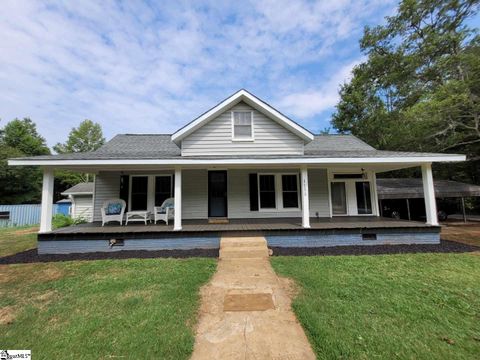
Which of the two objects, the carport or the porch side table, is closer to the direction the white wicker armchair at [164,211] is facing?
the porch side table

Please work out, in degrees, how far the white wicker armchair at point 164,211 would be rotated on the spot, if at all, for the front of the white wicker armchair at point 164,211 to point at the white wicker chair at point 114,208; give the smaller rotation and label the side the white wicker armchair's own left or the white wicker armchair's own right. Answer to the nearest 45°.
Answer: approximately 45° to the white wicker armchair's own right

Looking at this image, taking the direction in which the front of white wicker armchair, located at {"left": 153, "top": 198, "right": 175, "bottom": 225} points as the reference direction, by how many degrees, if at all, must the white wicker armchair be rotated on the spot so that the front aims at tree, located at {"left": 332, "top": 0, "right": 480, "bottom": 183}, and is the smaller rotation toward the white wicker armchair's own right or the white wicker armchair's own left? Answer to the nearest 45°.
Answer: approximately 135° to the white wicker armchair's own left

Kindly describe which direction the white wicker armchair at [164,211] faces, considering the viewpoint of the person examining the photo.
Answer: facing the viewer and to the left of the viewer

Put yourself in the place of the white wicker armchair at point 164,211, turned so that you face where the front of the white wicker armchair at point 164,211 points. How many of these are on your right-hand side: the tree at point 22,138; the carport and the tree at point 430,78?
1

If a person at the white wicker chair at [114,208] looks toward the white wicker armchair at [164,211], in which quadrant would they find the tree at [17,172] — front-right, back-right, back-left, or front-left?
back-left

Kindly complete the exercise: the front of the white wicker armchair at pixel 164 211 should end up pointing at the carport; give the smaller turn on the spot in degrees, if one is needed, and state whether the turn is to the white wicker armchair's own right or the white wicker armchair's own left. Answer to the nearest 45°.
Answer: approximately 135° to the white wicker armchair's own left

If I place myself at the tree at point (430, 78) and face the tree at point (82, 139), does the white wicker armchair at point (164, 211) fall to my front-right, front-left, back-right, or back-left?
front-left

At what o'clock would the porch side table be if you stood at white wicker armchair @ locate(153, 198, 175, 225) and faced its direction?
The porch side table is roughly at 2 o'clock from the white wicker armchair.

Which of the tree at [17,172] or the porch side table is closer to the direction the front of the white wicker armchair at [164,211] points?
the porch side table

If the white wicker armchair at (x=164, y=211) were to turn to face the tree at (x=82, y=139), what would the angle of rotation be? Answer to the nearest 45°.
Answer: approximately 135° to its right

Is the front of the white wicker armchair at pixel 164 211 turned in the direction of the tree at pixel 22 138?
no

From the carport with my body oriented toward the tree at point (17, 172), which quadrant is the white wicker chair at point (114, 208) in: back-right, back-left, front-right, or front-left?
front-left

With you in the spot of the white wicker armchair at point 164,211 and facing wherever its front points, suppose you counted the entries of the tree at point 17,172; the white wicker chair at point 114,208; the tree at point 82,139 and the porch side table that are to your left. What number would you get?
0

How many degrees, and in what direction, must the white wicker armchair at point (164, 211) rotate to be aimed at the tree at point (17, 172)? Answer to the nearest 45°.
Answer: approximately 90° to its right
